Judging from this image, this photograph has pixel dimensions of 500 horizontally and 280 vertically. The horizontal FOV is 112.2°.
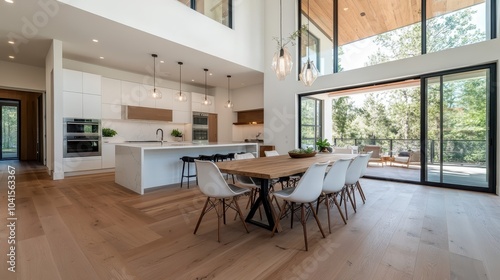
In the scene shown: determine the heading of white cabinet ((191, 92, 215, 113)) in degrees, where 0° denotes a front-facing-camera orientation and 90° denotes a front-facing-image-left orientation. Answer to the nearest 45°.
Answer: approximately 315°

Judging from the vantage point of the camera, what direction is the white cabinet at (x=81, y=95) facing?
facing the viewer and to the right of the viewer

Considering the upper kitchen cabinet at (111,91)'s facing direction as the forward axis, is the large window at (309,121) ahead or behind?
ahead

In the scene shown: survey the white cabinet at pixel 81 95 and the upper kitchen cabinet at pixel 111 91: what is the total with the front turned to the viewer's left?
0

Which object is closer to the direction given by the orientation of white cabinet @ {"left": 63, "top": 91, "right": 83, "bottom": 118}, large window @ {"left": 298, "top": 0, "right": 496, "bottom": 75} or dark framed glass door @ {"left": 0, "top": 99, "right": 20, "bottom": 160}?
the large window

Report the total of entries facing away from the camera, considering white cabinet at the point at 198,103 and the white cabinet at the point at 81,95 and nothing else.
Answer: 0

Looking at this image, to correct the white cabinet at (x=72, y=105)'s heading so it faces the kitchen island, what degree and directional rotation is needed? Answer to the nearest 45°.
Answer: approximately 45° to its left

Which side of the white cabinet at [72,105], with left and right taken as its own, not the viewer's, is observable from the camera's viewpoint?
front

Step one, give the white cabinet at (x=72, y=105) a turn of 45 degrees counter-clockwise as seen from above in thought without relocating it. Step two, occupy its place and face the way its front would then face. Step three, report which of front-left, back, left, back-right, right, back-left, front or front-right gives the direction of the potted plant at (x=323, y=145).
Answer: front

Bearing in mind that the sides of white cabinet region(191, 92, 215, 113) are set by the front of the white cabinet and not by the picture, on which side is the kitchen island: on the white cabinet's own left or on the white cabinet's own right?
on the white cabinet's own right

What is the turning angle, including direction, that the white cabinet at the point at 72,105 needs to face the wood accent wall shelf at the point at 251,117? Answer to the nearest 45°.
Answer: approximately 90° to its left
